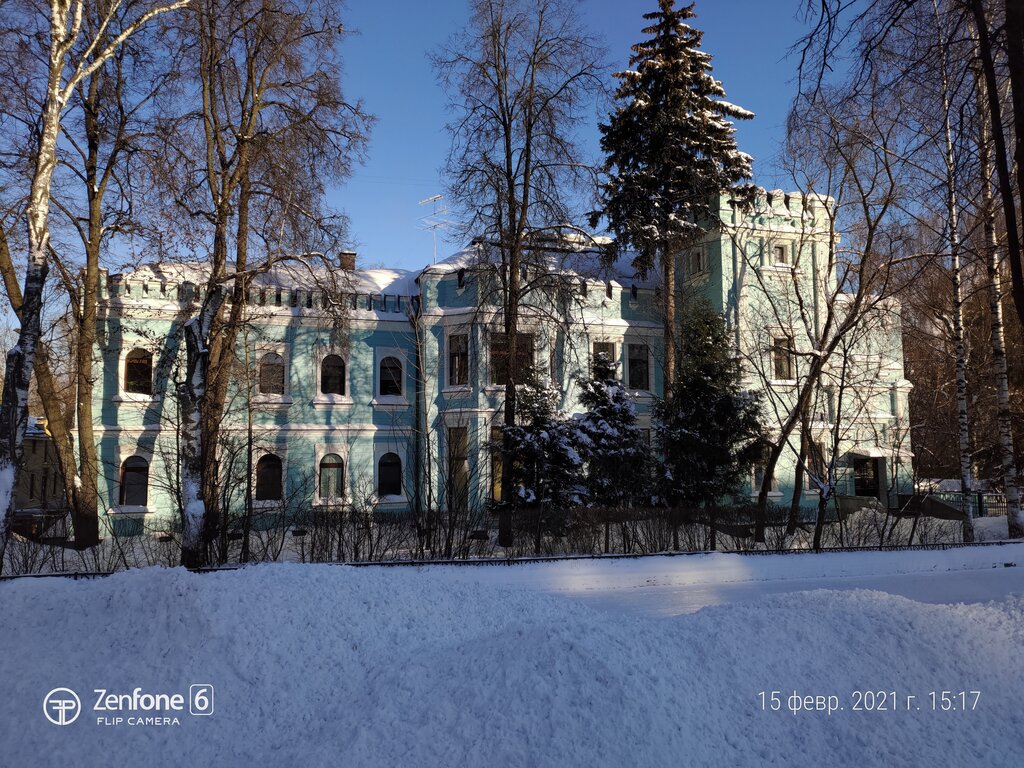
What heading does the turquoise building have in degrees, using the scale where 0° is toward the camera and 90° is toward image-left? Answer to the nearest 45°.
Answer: approximately 0°

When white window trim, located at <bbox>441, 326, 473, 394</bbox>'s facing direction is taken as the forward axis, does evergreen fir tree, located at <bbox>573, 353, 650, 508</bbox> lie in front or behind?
in front

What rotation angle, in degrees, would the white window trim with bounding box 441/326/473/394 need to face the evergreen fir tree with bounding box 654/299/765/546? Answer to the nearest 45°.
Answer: approximately 45° to its left

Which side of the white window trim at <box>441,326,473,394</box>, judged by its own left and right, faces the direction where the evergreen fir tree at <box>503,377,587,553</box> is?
front

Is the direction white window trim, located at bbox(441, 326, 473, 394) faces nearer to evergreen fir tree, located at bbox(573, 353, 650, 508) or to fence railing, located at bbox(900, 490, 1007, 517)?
the evergreen fir tree

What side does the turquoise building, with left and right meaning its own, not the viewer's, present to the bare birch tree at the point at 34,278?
front

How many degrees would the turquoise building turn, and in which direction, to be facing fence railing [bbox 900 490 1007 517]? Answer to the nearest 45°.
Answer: approximately 90° to its left

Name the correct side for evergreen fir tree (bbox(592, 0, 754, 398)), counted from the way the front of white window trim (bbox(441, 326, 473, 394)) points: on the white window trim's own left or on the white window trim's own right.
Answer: on the white window trim's own left
